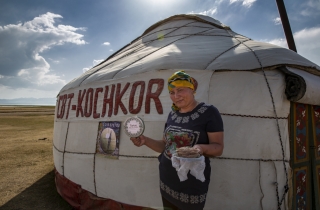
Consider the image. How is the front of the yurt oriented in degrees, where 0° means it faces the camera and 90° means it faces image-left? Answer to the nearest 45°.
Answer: approximately 315°

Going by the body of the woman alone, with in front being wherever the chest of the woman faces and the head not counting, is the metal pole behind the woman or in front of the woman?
behind

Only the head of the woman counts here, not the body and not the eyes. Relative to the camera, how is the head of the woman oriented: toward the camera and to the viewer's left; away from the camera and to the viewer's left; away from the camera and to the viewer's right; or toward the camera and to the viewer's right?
toward the camera and to the viewer's left

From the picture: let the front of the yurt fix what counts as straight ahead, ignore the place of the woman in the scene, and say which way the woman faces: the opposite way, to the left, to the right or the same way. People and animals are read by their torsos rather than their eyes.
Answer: to the right

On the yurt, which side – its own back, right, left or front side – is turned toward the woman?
right

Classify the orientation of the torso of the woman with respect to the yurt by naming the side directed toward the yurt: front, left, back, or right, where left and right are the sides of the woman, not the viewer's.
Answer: back

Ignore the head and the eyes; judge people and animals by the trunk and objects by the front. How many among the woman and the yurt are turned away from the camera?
0

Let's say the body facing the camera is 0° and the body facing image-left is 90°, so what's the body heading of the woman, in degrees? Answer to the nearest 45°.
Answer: approximately 45°
